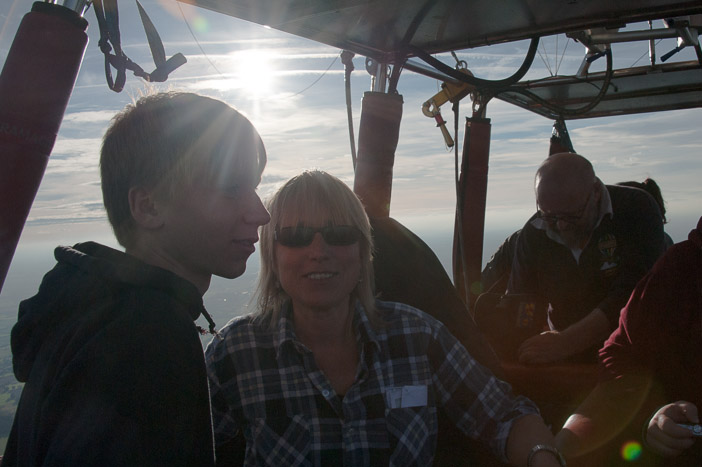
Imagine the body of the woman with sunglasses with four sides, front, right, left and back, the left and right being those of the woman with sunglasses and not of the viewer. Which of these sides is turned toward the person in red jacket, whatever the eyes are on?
left

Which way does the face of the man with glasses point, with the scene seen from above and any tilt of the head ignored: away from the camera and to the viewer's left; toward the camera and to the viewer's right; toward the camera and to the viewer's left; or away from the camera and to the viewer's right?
toward the camera and to the viewer's left

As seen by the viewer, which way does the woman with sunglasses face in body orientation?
toward the camera

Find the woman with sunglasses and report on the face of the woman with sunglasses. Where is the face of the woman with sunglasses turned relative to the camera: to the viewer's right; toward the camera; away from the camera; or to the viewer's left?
toward the camera

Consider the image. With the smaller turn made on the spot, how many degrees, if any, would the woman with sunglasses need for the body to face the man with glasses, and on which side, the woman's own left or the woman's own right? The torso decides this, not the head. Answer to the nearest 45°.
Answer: approximately 135° to the woman's own left

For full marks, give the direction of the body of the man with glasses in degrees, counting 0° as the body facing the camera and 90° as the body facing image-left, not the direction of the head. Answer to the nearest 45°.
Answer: approximately 45°

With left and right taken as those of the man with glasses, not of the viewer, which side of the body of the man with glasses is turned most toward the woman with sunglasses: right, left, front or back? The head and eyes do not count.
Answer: front

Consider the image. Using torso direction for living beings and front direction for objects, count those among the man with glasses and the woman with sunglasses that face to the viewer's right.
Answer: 0

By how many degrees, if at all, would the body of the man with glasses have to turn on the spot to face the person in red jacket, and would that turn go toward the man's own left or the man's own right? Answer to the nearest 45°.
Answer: approximately 45° to the man's own left

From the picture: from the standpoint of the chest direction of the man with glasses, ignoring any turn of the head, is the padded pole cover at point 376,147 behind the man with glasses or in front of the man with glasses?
in front
